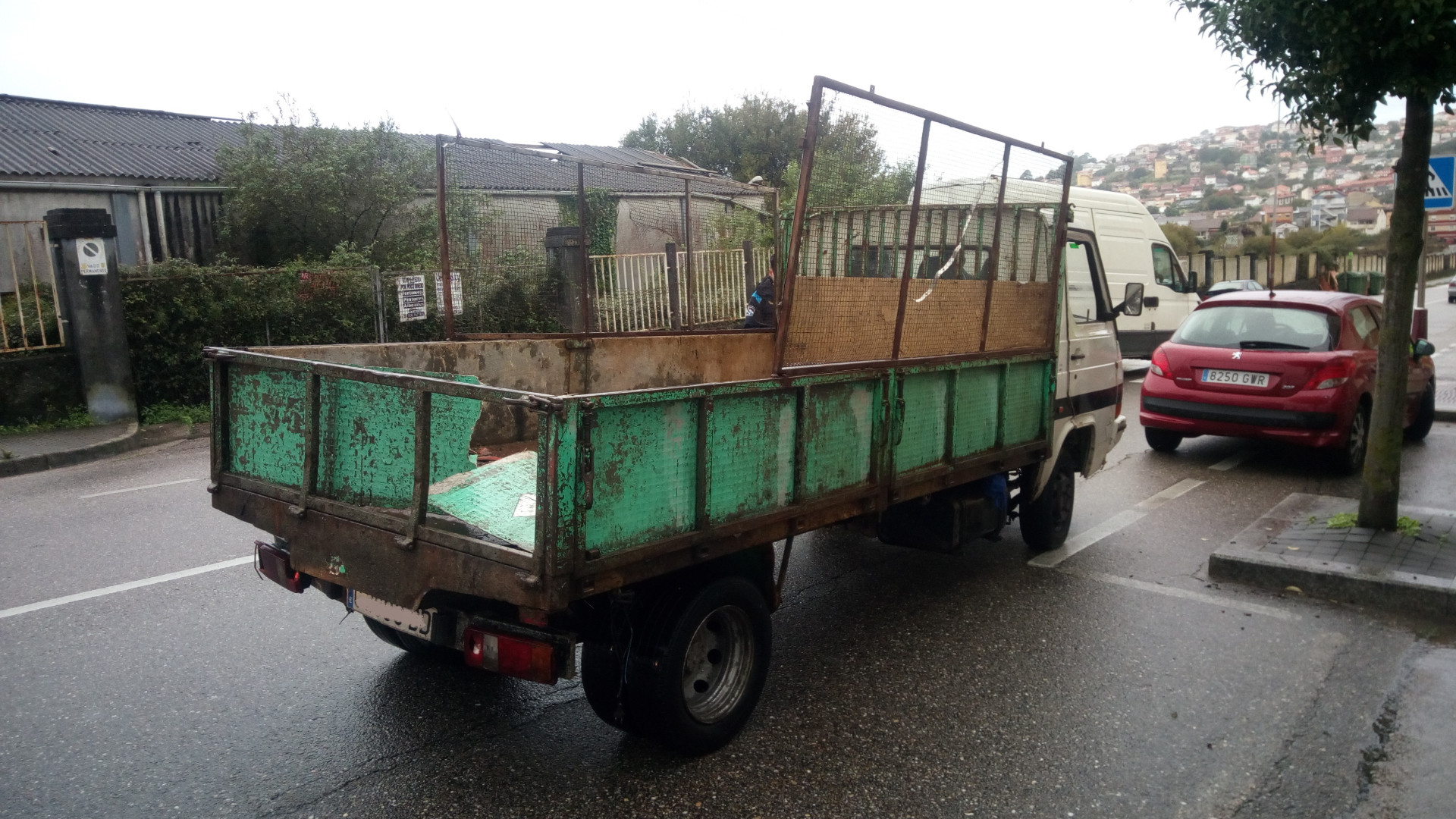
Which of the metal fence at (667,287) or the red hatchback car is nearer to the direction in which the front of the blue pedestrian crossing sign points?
the red hatchback car

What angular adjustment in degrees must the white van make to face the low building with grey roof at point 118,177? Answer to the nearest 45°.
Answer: approximately 135° to its left

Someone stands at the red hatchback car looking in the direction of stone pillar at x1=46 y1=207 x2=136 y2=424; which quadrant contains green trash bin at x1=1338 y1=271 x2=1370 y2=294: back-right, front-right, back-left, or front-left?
back-right

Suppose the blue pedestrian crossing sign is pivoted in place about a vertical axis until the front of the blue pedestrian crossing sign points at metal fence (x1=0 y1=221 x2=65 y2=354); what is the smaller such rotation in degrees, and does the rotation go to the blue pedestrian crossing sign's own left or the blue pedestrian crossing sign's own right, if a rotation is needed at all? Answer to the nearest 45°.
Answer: approximately 45° to the blue pedestrian crossing sign's own right

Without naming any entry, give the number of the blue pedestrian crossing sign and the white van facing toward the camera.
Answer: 1

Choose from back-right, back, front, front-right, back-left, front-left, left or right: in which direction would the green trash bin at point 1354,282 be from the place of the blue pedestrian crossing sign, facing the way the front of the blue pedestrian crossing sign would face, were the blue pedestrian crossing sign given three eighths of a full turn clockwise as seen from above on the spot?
front-right

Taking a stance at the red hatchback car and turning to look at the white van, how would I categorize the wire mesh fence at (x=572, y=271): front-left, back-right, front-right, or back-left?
front-left

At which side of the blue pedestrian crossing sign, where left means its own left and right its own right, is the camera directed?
front

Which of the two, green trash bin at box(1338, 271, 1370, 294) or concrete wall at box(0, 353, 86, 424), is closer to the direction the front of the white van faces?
the green trash bin

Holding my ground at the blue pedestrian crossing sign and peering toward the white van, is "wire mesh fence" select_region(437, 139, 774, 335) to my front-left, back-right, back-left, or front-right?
front-left

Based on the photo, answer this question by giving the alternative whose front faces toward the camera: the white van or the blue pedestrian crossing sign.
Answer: the blue pedestrian crossing sign

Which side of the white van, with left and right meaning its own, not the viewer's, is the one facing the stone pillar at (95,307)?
back

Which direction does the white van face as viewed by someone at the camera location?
facing away from the viewer and to the right of the viewer

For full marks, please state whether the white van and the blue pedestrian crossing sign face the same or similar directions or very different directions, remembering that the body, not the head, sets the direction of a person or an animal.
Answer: very different directions

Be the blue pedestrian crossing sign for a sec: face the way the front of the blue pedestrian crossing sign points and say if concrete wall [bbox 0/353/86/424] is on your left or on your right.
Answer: on your right

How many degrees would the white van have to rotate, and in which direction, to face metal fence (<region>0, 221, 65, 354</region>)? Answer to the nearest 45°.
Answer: approximately 180°

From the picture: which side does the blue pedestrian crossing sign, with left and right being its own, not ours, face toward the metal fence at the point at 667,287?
right
